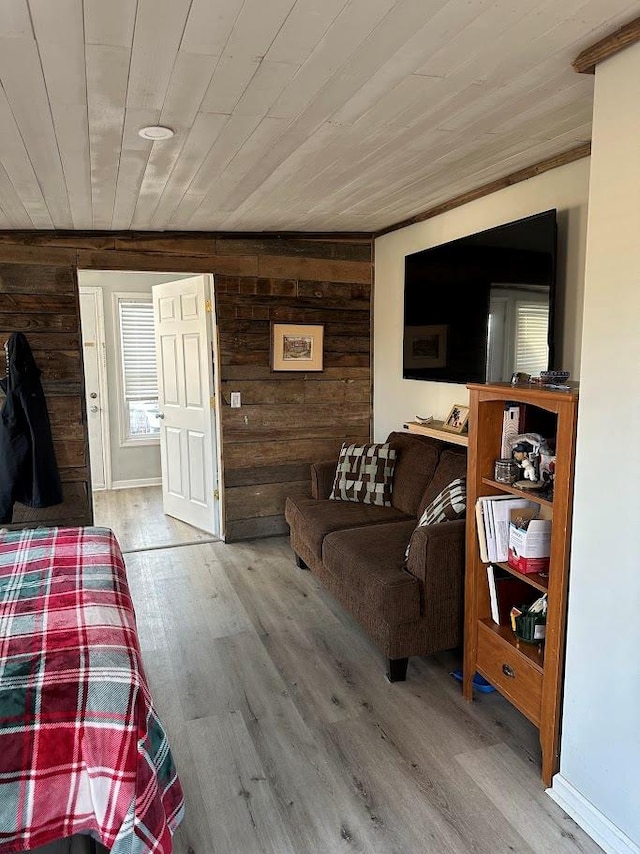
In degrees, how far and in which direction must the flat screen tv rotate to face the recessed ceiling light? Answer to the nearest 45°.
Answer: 0° — it already faces it

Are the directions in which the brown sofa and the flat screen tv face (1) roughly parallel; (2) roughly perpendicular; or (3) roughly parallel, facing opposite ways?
roughly parallel

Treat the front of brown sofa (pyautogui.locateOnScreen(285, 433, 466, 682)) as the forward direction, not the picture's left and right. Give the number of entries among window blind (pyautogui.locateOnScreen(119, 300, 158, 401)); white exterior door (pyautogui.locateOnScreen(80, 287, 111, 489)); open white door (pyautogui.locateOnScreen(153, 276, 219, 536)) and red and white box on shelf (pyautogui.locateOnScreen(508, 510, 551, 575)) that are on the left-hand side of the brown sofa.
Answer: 1

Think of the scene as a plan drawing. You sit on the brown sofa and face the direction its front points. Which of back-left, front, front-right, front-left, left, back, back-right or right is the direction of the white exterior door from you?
right

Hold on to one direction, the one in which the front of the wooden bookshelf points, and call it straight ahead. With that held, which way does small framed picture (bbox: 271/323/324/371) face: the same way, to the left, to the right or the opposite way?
to the left

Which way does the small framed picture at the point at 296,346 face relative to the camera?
toward the camera

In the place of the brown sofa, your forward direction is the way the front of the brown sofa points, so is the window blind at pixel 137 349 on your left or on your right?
on your right

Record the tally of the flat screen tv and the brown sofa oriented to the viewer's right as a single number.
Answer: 0

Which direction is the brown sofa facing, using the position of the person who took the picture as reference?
facing the viewer and to the left of the viewer

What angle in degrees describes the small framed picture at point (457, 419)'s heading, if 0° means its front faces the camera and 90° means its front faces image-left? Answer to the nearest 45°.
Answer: approximately 45°

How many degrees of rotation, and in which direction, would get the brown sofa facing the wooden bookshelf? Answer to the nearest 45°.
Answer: approximately 90° to its left
